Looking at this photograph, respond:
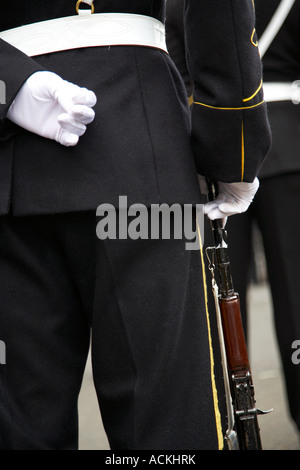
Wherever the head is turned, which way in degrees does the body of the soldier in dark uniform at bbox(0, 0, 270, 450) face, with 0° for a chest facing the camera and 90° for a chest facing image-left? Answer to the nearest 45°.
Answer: approximately 180°

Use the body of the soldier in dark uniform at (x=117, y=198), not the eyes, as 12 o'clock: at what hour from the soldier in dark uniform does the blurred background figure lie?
The blurred background figure is roughly at 1 o'clock from the soldier in dark uniform.
